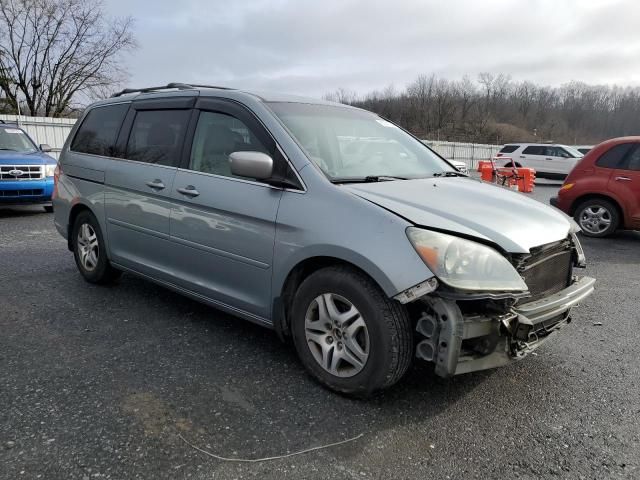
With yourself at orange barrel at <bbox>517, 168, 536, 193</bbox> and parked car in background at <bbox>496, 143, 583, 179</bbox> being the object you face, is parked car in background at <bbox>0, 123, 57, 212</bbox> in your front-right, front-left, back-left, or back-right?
back-left

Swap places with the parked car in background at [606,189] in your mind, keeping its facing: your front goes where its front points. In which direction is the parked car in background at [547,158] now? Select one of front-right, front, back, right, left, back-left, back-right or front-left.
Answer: left

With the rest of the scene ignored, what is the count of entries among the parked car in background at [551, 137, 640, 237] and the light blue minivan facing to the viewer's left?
0

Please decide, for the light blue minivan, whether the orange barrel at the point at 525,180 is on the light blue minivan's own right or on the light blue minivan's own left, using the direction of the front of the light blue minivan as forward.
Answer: on the light blue minivan's own left

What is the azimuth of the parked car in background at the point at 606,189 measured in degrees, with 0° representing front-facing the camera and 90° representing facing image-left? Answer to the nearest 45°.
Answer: approximately 270°

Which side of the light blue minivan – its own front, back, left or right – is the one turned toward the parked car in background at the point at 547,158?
left

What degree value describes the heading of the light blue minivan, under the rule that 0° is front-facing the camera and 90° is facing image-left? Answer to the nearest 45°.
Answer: approximately 315°
